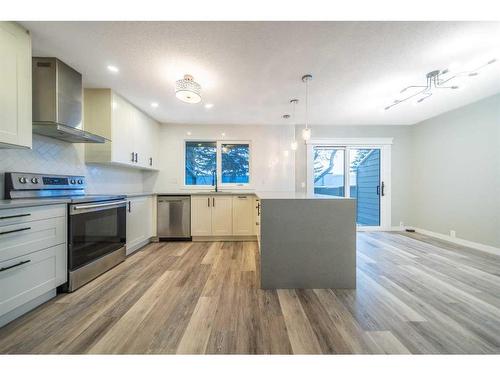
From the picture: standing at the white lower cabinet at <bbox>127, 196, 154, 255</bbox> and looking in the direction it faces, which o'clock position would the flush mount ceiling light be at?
The flush mount ceiling light is roughly at 1 o'clock from the white lower cabinet.

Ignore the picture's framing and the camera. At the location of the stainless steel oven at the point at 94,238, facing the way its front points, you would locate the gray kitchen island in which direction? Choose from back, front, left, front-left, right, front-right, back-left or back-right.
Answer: front

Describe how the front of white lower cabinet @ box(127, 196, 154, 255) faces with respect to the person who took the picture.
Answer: facing the viewer and to the right of the viewer

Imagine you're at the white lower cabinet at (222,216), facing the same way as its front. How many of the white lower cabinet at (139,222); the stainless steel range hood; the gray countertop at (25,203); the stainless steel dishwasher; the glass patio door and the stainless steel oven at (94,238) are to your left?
1

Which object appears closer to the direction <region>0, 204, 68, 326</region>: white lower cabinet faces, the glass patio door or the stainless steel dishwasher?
the glass patio door

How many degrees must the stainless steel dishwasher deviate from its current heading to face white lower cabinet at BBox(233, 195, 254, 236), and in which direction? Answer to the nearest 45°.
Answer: approximately 90° to its left

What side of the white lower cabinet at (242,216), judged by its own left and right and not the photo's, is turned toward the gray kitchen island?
front

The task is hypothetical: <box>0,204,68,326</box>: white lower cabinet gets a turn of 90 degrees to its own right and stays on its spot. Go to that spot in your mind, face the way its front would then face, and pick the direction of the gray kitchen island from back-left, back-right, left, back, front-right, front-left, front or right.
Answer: left

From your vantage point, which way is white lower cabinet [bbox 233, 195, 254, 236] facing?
toward the camera

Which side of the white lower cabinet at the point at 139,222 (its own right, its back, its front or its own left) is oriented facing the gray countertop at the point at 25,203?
right

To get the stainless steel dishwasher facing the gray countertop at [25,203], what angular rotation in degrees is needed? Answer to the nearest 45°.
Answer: approximately 45° to its right

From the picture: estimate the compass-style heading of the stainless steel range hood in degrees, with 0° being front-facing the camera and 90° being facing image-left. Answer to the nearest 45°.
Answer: approximately 315°

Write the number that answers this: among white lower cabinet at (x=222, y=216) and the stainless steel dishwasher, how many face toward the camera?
2

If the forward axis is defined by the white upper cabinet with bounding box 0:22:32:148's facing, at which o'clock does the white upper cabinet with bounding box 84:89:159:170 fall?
the white upper cabinet with bounding box 84:89:159:170 is roughly at 9 o'clock from the white upper cabinet with bounding box 0:22:32:148.

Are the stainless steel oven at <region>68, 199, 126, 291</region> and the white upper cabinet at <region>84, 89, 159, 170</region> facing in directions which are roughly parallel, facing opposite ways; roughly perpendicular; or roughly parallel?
roughly parallel

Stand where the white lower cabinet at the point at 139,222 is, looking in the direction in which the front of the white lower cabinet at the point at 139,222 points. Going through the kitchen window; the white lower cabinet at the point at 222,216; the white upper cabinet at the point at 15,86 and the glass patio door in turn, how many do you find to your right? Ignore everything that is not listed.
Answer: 1

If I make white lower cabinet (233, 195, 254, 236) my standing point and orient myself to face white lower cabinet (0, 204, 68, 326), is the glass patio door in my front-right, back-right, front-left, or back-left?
back-left

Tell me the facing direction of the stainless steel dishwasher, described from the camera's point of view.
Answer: facing the viewer

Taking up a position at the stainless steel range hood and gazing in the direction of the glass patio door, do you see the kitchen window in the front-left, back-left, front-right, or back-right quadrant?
front-left

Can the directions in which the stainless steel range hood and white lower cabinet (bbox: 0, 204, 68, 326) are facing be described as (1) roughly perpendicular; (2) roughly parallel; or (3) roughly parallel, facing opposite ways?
roughly parallel

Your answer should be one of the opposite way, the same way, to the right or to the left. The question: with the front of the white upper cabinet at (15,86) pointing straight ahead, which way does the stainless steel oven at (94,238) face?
the same way

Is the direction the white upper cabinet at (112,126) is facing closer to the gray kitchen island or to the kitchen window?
the gray kitchen island

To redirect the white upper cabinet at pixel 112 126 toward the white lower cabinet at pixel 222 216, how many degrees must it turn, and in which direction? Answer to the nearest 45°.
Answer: approximately 45° to its left
